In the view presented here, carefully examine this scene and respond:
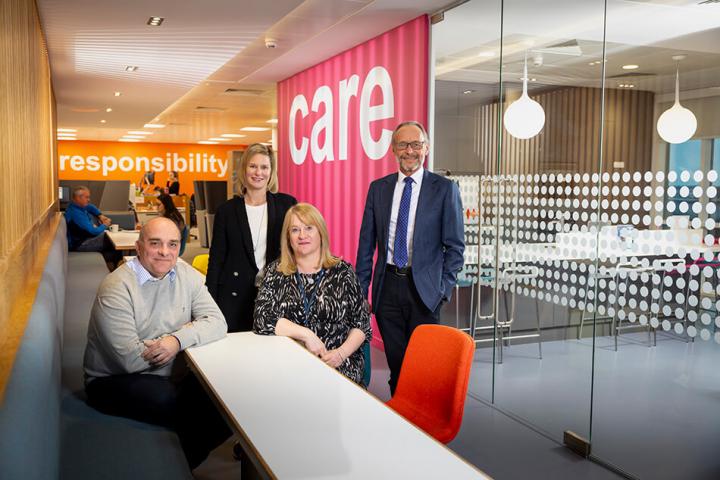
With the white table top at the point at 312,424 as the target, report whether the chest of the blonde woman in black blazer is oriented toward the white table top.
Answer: yes

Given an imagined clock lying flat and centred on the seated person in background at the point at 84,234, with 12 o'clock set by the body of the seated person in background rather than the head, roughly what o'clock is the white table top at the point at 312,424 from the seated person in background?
The white table top is roughly at 3 o'clock from the seated person in background.

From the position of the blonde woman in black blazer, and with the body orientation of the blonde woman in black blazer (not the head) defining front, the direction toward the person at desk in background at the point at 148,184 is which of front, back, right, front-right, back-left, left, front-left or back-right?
back

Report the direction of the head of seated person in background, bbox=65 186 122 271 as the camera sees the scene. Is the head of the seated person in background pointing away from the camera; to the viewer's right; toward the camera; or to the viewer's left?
to the viewer's right

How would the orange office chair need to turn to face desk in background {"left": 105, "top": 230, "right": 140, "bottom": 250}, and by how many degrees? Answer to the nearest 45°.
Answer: approximately 90° to its right

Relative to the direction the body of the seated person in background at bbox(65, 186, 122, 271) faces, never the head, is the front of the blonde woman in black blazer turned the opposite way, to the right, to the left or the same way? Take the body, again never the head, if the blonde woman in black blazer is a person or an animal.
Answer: to the right

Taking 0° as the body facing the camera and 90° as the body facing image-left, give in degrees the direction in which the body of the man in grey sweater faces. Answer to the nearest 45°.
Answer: approximately 315°

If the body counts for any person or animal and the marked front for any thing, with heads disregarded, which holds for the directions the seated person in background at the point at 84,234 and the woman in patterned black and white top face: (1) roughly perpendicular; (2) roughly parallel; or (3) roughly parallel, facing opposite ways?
roughly perpendicular
